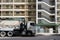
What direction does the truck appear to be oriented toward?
to the viewer's right
